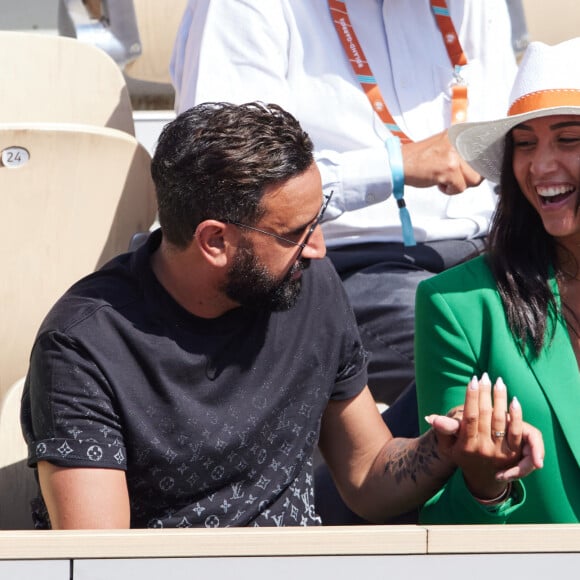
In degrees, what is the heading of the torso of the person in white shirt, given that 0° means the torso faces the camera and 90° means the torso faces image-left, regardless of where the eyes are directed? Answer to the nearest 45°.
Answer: approximately 315°
